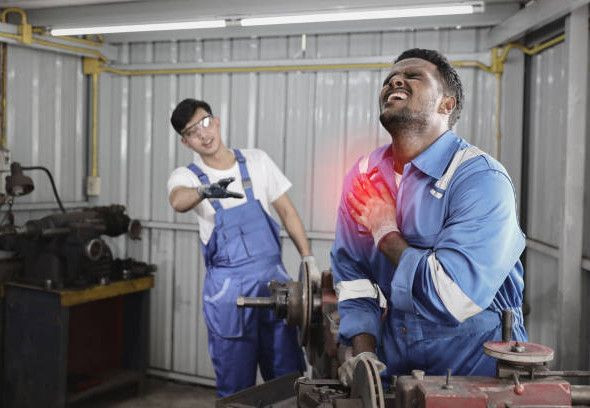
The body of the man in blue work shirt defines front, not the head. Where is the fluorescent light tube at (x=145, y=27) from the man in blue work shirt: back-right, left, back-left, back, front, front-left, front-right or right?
right

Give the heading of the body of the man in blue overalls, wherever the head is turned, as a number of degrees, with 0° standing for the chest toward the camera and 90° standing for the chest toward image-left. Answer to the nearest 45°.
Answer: approximately 0°

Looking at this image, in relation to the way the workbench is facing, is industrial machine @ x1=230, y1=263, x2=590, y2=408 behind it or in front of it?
in front

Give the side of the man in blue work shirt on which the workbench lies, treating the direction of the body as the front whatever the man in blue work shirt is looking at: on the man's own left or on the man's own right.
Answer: on the man's own right

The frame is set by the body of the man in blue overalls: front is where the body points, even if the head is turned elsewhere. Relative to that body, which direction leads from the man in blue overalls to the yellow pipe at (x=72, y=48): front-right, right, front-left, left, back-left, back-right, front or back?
back-right

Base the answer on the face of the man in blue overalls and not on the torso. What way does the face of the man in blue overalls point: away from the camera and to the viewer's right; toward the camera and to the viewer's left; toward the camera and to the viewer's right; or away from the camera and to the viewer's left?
toward the camera and to the viewer's right

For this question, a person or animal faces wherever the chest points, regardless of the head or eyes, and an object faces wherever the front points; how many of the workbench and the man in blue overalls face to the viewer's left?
0

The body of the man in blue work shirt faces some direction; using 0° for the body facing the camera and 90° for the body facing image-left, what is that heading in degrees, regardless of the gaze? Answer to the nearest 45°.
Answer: approximately 45°

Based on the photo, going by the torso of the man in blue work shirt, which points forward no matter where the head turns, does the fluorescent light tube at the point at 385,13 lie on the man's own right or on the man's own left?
on the man's own right

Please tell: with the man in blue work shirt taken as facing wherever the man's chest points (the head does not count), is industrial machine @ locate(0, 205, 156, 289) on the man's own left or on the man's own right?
on the man's own right

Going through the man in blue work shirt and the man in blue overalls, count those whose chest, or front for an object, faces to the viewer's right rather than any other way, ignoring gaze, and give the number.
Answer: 0

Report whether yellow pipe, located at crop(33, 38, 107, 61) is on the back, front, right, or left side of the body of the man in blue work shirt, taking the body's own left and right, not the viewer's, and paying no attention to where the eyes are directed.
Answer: right

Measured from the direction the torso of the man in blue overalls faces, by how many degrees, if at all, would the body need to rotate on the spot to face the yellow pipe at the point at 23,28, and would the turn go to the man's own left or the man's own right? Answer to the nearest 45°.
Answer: approximately 135° to the man's own right

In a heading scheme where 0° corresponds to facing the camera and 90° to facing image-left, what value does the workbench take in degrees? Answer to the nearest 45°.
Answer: approximately 315°
